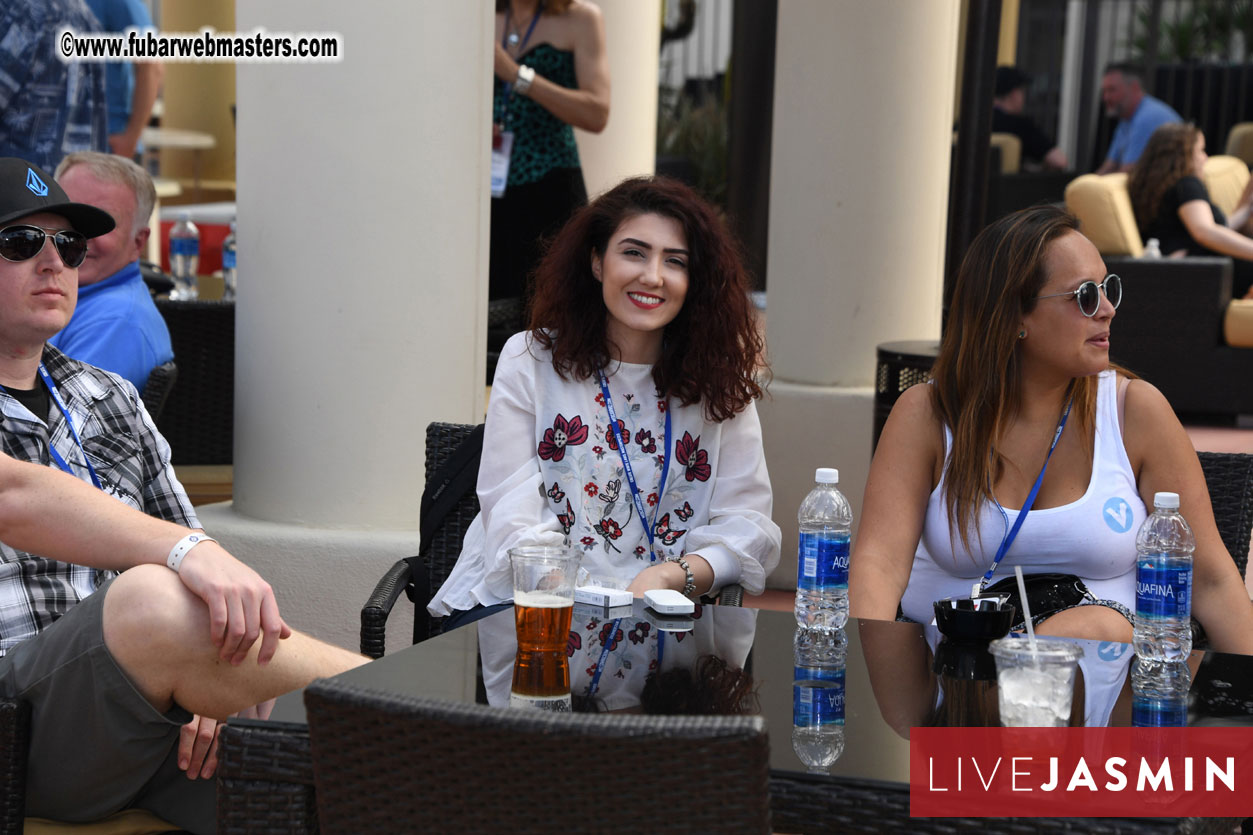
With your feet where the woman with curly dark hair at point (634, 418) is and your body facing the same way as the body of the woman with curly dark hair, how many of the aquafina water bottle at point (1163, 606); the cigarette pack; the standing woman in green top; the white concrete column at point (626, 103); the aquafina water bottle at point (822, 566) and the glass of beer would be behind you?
2

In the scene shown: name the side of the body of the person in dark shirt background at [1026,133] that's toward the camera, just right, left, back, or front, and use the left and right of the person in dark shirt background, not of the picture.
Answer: right

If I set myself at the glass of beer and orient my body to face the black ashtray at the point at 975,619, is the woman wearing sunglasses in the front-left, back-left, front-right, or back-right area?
front-left

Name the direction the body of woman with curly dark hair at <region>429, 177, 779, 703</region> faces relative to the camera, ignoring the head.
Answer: toward the camera

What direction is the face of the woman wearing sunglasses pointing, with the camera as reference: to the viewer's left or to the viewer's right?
to the viewer's right

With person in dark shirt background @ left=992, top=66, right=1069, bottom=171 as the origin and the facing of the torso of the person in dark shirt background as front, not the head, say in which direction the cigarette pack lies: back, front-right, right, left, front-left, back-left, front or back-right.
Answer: right

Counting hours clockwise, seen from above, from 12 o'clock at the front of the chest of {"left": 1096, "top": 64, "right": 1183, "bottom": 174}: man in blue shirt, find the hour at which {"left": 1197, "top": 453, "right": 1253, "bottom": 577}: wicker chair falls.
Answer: The wicker chair is roughly at 9 o'clock from the man in blue shirt.

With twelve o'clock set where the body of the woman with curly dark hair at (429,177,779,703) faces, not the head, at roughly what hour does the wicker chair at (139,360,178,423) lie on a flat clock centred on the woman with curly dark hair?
The wicker chair is roughly at 4 o'clock from the woman with curly dark hair.

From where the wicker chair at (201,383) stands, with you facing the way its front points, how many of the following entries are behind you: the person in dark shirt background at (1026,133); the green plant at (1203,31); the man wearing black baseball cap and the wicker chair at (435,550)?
2

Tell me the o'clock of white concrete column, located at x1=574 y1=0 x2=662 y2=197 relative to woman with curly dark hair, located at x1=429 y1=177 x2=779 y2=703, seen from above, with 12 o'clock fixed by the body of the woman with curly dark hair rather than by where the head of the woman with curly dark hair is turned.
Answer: The white concrete column is roughly at 6 o'clock from the woman with curly dark hair.

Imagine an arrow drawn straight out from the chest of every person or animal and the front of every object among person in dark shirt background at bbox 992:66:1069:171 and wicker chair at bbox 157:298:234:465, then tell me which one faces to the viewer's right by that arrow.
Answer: the person in dark shirt background

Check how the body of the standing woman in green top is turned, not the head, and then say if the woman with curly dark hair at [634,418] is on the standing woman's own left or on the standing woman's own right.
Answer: on the standing woman's own left

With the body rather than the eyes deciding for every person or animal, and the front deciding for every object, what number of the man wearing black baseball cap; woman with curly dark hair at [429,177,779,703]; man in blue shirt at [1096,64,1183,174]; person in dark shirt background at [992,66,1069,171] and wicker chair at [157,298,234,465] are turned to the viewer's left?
1
